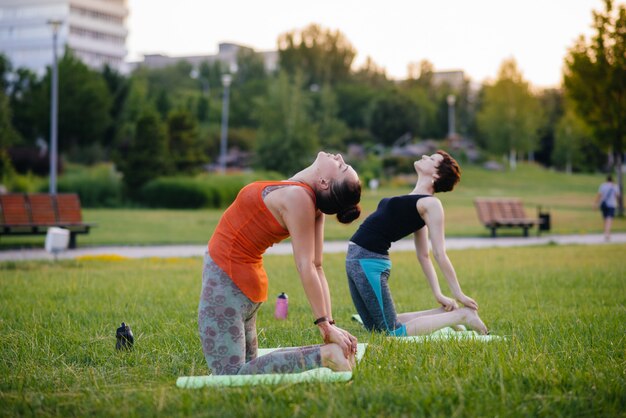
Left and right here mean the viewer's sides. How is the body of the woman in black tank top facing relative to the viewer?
facing to the left of the viewer

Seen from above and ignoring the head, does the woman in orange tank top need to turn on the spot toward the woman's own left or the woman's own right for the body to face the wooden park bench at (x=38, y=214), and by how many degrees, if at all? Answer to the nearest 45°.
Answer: approximately 90° to the woman's own right

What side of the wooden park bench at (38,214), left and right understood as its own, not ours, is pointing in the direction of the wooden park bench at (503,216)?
left

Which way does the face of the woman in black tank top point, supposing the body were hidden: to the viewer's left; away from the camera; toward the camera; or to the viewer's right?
to the viewer's left

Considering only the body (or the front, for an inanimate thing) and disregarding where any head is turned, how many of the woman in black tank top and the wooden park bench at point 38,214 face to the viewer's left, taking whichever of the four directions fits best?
1

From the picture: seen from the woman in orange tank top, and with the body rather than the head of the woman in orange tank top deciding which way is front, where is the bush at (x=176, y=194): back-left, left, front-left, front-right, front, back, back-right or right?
right

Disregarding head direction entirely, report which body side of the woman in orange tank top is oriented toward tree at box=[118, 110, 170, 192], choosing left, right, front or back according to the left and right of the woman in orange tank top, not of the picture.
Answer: right

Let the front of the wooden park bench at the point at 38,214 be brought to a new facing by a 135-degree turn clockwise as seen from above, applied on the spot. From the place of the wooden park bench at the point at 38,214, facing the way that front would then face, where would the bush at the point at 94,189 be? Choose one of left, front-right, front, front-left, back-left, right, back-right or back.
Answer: front-right

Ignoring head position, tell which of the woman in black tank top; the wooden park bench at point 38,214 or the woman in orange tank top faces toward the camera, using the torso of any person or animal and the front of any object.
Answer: the wooden park bench

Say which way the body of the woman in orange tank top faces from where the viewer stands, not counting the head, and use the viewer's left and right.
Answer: facing to the left of the viewer

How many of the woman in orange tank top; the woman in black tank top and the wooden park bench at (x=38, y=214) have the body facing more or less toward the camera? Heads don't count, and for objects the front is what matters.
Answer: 1

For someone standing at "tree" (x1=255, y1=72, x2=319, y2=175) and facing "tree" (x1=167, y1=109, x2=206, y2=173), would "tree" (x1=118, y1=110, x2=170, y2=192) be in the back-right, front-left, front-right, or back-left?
front-left

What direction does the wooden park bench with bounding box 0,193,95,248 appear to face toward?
toward the camera
